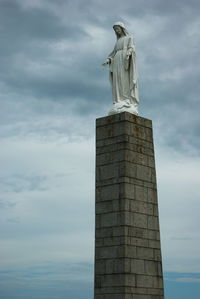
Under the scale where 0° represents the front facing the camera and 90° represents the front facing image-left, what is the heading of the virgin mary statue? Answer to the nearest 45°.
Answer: approximately 45°
